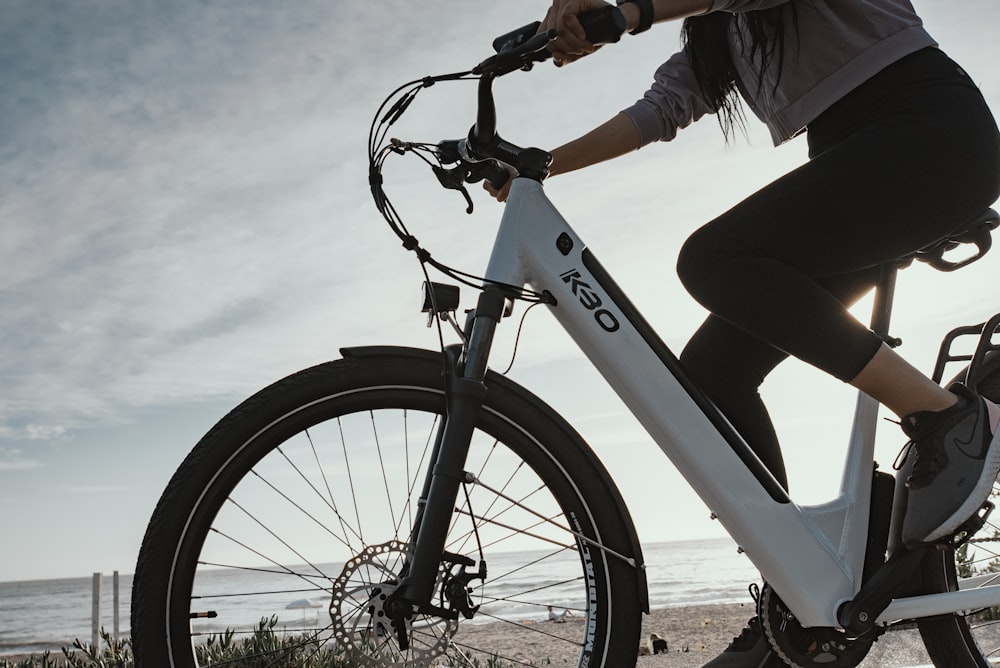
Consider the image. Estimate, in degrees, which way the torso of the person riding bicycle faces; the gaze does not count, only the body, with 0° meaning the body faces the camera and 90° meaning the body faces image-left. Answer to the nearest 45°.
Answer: approximately 90°

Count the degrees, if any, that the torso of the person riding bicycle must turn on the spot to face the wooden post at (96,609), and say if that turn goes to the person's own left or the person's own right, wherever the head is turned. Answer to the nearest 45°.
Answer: approximately 45° to the person's own right
